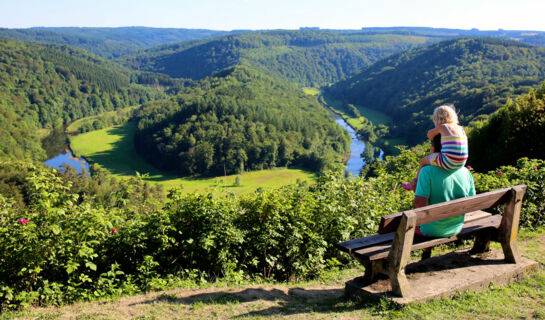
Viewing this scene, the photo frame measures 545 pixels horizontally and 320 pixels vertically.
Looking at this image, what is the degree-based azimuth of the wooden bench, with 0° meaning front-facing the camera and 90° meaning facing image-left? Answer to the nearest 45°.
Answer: approximately 135°

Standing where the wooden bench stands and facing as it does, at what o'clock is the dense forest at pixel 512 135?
The dense forest is roughly at 2 o'clock from the wooden bench.

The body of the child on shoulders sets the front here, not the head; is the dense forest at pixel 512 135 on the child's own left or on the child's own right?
on the child's own right
